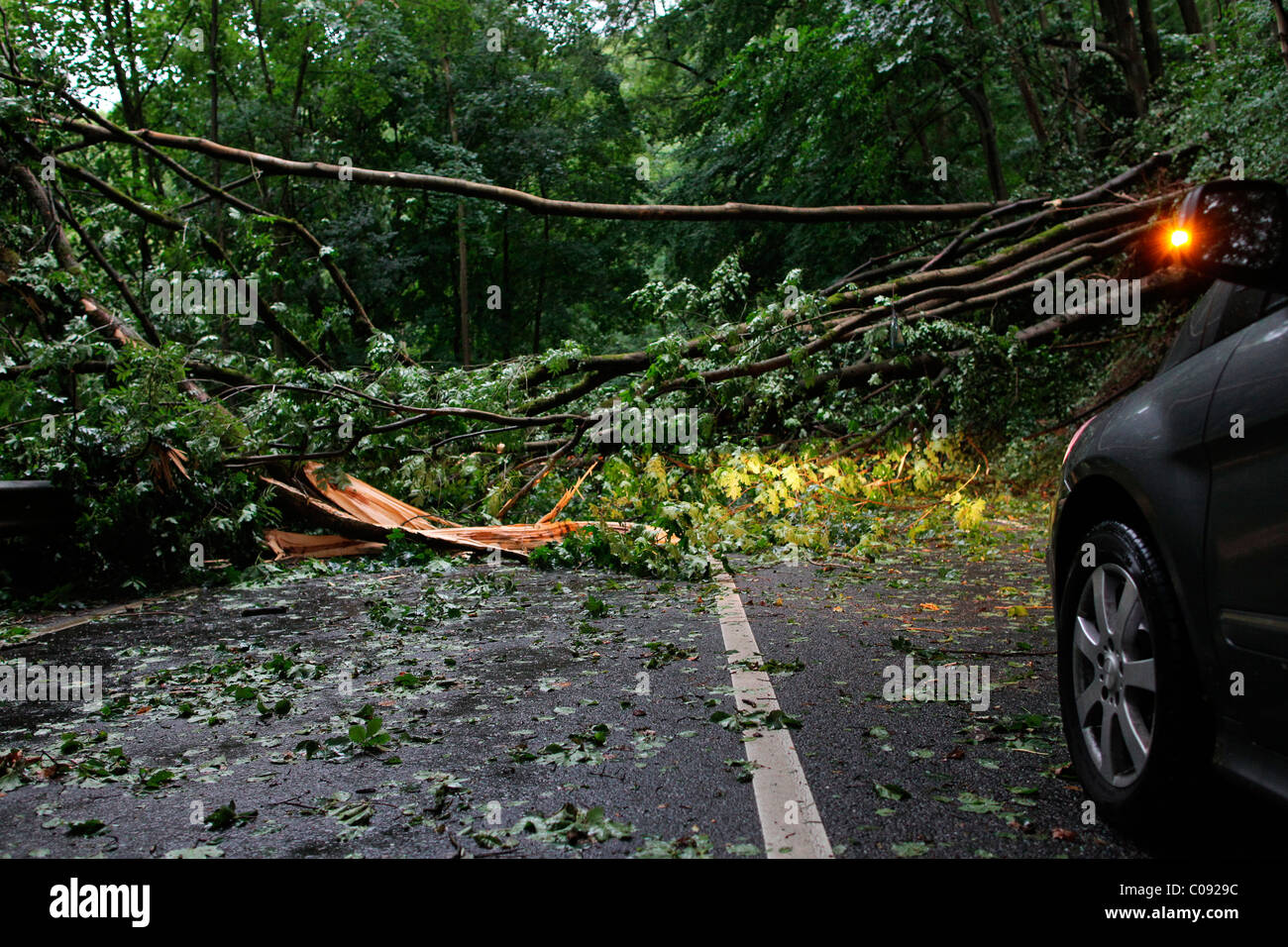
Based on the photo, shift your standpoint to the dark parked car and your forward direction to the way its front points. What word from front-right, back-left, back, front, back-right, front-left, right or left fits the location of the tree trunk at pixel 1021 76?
front-right

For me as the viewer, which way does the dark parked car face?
facing away from the viewer and to the left of the viewer

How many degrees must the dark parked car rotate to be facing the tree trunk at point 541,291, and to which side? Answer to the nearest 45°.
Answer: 0° — it already faces it
